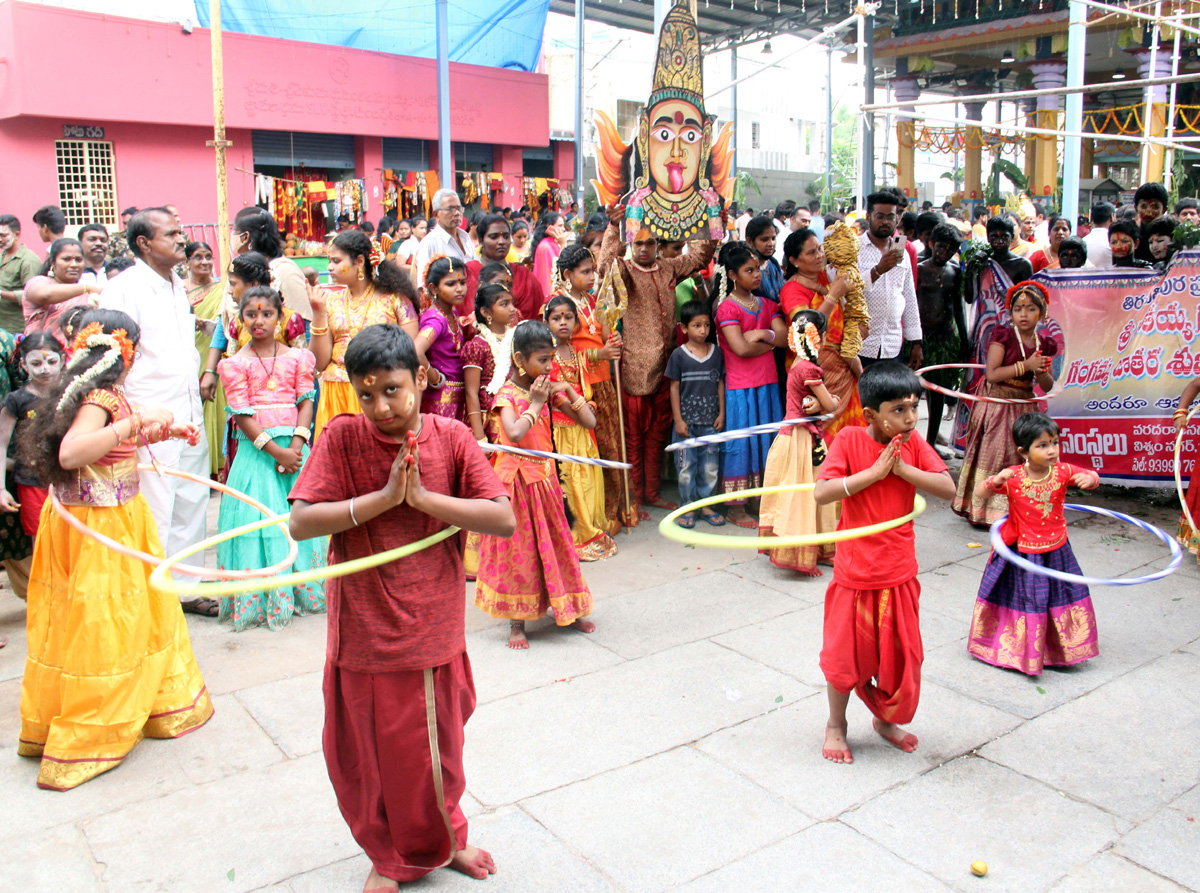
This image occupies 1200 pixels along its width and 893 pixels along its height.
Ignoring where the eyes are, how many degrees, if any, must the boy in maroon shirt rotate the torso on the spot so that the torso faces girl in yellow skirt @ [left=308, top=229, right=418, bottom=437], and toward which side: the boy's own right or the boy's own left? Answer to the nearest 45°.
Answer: approximately 180°

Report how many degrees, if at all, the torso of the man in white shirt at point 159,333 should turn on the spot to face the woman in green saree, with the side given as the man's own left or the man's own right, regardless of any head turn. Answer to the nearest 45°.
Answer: approximately 135° to the man's own left

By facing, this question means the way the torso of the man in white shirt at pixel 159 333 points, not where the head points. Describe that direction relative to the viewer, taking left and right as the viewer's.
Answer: facing the viewer and to the right of the viewer

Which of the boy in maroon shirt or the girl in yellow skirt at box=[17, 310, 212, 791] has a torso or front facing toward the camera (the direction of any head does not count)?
the boy in maroon shirt

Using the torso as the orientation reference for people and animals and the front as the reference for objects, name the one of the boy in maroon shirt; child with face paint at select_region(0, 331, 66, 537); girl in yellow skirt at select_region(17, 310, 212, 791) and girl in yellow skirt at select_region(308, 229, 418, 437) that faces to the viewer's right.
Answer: girl in yellow skirt at select_region(17, 310, 212, 791)

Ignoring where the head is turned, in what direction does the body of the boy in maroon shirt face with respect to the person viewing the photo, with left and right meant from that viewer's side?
facing the viewer

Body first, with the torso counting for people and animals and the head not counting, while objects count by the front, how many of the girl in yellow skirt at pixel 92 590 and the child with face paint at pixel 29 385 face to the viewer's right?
1

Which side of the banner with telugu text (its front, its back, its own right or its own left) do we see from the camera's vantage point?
front

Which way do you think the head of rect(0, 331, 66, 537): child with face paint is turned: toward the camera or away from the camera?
toward the camera

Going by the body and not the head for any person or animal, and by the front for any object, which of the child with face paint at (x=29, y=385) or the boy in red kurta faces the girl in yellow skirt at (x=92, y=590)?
the child with face paint

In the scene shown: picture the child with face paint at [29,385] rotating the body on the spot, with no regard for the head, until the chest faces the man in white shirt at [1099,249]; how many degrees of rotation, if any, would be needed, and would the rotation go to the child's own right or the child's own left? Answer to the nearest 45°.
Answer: approximately 90° to the child's own left

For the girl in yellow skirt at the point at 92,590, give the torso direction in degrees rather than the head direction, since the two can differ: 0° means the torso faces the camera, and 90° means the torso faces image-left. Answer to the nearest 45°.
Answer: approximately 270°

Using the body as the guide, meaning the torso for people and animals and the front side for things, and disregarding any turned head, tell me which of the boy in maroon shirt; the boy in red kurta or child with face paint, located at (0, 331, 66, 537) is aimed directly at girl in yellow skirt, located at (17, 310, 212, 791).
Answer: the child with face paint

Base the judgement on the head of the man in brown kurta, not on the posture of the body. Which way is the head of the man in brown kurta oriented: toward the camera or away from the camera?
toward the camera

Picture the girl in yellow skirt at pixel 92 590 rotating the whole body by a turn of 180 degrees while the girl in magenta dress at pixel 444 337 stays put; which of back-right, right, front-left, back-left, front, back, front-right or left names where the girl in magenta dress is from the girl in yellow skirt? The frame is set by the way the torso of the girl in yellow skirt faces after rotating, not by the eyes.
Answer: back-right

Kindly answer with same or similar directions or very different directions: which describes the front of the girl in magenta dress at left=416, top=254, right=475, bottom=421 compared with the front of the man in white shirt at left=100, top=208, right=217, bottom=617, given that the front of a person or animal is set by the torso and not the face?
same or similar directions

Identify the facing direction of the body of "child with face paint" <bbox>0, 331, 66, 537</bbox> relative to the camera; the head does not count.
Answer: toward the camera

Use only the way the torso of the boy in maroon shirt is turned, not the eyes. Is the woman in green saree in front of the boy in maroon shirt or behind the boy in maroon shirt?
behind
